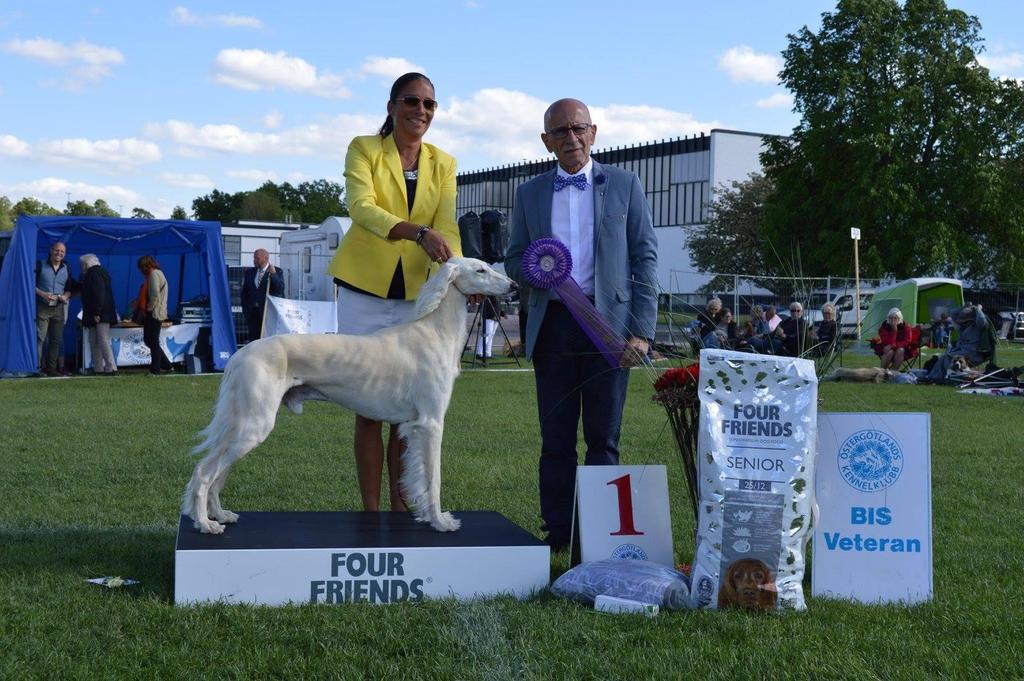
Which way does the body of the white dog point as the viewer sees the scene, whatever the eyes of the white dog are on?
to the viewer's right

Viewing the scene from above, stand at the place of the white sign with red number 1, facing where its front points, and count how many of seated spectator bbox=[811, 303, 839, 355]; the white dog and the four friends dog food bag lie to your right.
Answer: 1

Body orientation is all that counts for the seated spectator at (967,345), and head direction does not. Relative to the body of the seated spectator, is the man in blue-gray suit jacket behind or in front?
in front

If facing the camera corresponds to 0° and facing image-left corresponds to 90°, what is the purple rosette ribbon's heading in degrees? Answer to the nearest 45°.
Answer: approximately 0°

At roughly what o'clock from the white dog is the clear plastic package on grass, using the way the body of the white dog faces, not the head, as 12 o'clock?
The clear plastic package on grass is roughly at 1 o'clock from the white dog.

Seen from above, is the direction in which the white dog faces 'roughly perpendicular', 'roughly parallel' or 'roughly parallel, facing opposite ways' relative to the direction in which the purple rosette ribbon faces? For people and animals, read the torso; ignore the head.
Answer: roughly perpendicular
